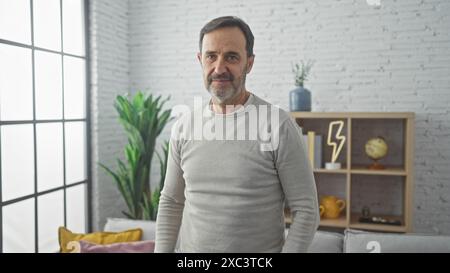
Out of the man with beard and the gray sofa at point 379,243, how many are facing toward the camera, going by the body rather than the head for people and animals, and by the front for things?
2

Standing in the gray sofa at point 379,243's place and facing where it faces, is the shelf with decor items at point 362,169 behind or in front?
behind

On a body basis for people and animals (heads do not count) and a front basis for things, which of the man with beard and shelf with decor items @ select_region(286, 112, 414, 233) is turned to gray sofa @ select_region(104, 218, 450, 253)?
the shelf with decor items

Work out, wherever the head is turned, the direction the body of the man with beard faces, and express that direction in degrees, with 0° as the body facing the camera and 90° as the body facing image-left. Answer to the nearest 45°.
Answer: approximately 0°

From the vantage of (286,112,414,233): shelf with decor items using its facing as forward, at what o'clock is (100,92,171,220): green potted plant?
The green potted plant is roughly at 2 o'clock from the shelf with decor items.

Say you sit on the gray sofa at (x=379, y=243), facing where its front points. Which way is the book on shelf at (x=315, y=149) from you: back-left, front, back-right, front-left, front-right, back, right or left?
back

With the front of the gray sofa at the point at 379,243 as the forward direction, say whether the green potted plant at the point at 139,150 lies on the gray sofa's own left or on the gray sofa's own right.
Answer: on the gray sofa's own right

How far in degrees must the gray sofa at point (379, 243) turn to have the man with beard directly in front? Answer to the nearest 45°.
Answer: approximately 45° to its right
